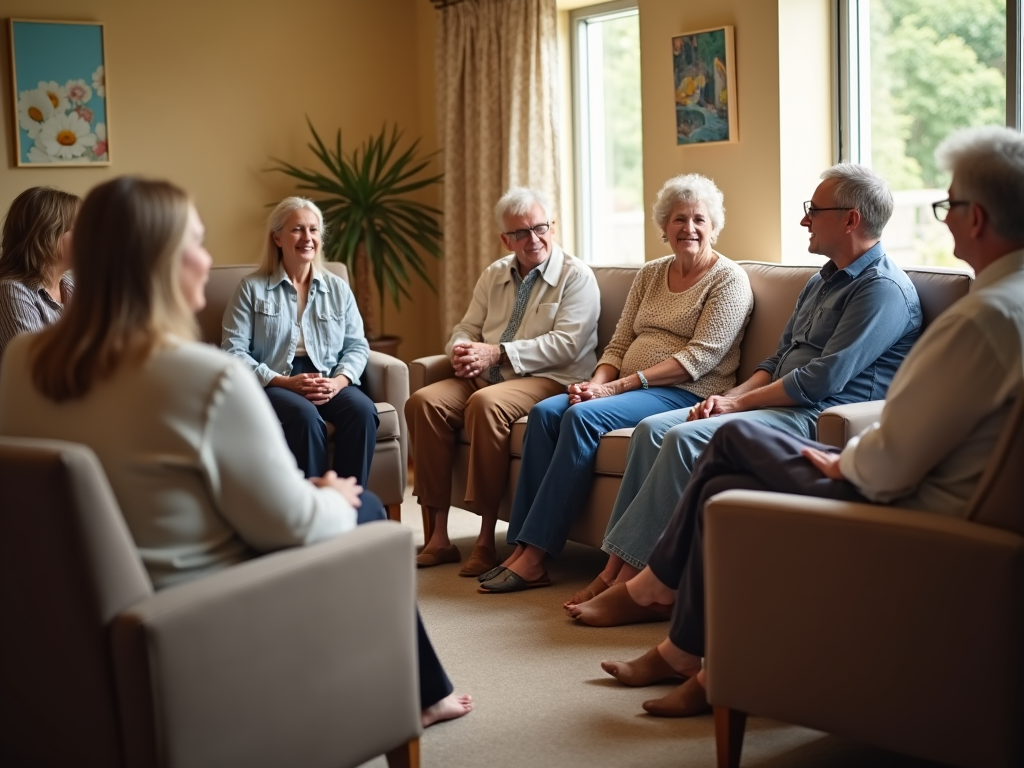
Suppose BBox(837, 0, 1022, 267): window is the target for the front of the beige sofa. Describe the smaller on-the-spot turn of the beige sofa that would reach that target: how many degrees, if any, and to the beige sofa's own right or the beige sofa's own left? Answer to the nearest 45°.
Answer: approximately 180°

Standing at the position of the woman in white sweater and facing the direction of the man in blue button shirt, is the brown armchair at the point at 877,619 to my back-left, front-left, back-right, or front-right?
front-right

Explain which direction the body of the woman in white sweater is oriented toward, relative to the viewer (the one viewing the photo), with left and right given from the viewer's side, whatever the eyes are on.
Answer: facing away from the viewer and to the right of the viewer

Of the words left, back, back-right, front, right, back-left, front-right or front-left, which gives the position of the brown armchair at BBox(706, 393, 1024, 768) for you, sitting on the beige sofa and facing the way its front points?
front-left

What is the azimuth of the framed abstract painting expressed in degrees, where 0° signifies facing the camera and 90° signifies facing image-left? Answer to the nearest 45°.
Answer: approximately 45°

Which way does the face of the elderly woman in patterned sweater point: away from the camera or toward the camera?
toward the camera

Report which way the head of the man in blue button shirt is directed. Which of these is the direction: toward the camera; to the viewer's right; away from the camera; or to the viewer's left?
to the viewer's left

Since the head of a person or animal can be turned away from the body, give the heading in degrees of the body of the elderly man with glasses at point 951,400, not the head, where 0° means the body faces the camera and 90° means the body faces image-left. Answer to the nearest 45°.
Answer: approximately 90°

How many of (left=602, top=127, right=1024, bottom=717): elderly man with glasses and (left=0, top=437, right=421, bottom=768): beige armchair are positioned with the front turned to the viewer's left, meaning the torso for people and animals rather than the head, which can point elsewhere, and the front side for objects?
1

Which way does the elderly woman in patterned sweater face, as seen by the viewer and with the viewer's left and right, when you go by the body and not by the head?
facing the viewer and to the left of the viewer

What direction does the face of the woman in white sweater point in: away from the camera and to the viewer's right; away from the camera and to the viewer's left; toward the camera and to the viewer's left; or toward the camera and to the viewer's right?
away from the camera and to the viewer's right

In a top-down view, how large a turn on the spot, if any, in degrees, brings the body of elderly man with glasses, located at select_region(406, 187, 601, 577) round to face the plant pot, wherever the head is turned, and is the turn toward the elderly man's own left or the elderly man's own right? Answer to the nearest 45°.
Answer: approximately 135° to the elderly man's own right

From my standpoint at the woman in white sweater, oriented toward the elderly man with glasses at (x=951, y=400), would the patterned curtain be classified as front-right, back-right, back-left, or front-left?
front-left
